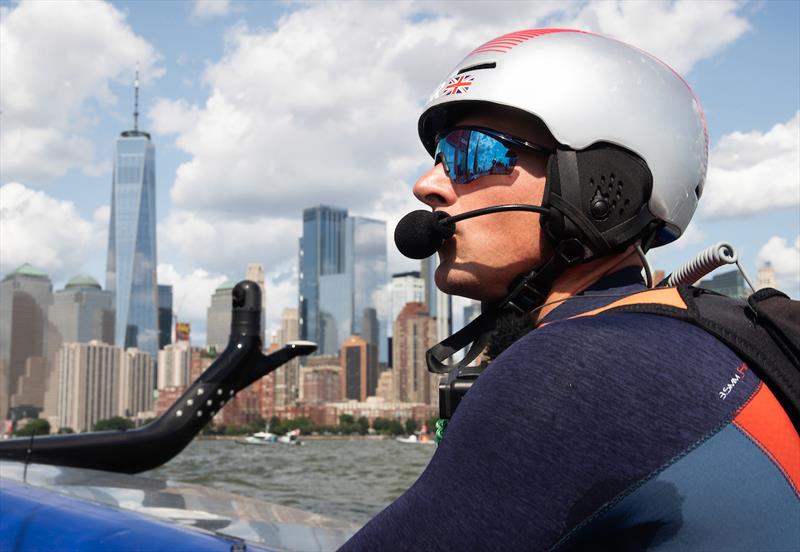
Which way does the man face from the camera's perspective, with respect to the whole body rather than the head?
to the viewer's left

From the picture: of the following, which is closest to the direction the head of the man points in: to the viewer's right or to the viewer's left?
to the viewer's left
